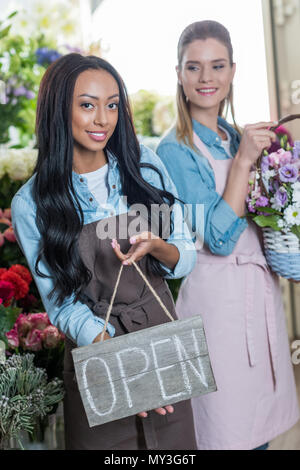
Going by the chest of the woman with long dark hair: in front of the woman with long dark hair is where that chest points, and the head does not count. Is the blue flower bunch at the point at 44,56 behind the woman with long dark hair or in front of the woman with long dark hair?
behind

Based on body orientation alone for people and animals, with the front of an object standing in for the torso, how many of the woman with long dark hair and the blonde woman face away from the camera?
0

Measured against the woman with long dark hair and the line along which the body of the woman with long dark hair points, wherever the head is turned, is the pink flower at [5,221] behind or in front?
behind

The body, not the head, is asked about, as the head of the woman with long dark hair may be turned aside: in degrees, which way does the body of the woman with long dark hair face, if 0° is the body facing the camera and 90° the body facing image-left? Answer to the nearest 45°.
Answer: approximately 315°

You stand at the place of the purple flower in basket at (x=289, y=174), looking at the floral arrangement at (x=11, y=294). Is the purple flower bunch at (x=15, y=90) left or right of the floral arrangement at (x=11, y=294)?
right
